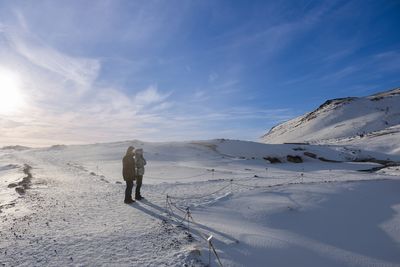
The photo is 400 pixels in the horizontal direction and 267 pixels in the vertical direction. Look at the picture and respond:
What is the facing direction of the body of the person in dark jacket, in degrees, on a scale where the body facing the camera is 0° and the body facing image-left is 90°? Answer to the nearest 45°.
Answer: approximately 270°
